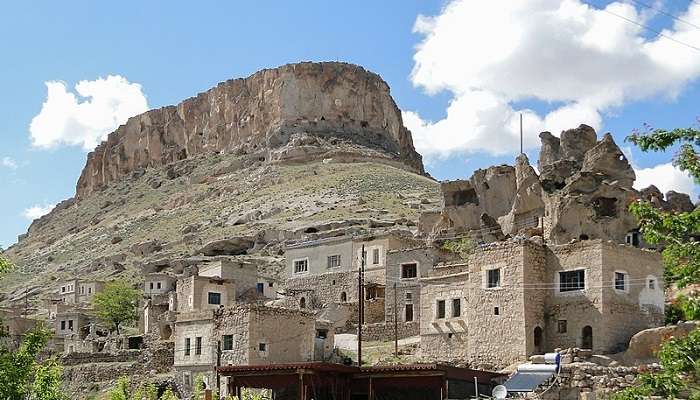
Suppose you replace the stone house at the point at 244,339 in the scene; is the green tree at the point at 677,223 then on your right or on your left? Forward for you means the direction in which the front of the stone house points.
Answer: on your left

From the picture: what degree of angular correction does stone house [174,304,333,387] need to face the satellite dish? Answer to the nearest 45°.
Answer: approximately 90° to its left

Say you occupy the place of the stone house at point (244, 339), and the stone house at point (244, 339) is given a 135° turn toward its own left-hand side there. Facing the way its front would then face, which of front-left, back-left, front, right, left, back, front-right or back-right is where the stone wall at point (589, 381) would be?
front-right

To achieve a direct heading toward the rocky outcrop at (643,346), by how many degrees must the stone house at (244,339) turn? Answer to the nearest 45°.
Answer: approximately 90° to its left

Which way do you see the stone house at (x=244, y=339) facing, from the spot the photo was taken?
facing the viewer and to the left of the viewer
